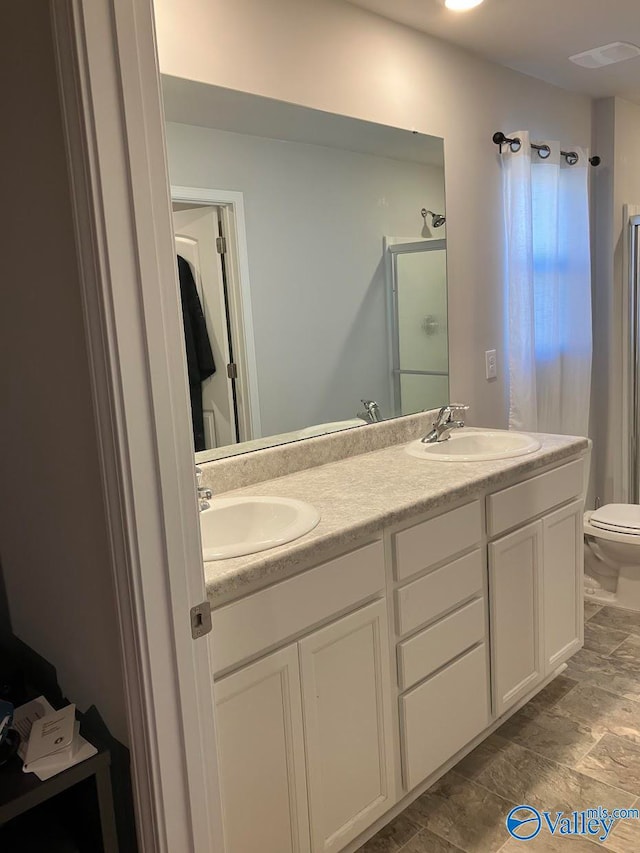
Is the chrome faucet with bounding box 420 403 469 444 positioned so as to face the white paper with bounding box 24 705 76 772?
no

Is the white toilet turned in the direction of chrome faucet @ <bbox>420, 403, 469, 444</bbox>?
no

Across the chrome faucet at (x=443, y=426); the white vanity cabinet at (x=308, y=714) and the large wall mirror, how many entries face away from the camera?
0

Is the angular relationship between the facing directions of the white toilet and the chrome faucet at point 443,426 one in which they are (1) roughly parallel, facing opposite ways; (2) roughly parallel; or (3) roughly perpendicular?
roughly parallel

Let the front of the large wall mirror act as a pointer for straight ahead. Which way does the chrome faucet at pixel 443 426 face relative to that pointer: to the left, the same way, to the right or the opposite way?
the same way

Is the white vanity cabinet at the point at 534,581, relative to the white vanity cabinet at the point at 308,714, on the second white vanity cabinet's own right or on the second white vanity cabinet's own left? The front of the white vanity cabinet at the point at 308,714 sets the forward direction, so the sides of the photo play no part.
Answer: on the second white vanity cabinet's own left

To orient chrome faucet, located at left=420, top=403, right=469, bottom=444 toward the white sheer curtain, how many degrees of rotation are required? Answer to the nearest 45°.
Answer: approximately 90° to its left

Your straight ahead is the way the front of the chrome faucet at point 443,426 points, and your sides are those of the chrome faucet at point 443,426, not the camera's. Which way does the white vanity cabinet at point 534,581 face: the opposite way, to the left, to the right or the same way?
the same way

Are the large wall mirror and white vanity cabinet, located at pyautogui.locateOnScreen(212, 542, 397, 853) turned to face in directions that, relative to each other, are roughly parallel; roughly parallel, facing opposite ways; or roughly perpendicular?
roughly parallel

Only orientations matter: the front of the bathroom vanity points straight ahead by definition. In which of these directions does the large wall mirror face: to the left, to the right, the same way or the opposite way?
the same way

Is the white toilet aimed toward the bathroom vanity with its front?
no

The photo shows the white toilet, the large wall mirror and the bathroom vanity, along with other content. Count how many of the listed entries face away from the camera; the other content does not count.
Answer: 0
